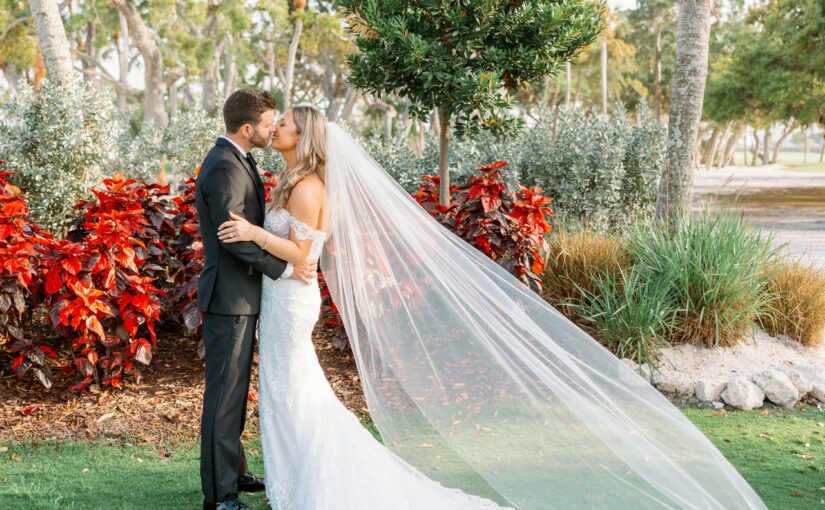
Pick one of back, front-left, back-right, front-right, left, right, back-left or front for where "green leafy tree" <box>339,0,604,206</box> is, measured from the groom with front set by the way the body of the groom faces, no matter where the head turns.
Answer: front-left

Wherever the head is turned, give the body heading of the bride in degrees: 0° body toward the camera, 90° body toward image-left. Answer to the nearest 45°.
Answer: approximately 90°

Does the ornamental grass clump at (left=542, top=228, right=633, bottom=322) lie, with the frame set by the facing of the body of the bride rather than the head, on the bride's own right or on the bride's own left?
on the bride's own right

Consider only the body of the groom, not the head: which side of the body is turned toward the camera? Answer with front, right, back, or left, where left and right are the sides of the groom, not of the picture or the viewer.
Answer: right

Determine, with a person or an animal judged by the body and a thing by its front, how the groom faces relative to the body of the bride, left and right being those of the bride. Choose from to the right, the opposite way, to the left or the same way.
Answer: the opposite way

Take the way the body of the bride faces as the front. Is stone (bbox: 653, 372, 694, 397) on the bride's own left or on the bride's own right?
on the bride's own right

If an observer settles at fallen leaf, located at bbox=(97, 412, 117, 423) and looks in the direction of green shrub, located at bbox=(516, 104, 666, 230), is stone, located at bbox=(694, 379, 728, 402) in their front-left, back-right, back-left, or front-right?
front-right

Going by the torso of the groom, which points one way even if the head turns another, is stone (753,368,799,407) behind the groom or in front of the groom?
in front

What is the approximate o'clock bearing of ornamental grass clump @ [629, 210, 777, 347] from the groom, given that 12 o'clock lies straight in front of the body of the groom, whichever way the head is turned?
The ornamental grass clump is roughly at 11 o'clock from the groom.

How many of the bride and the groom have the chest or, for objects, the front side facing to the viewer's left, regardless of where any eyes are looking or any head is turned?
1

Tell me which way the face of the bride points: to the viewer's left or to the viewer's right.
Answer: to the viewer's left

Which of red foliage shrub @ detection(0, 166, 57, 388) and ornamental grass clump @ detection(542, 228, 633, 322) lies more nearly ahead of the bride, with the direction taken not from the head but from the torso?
the red foliage shrub

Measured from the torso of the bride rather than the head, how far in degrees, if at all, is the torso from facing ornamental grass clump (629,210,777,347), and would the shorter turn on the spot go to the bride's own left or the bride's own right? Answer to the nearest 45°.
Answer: approximately 135° to the bride's own right

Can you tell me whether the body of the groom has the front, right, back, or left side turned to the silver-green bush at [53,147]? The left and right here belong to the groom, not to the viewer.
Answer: left
